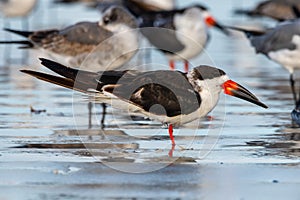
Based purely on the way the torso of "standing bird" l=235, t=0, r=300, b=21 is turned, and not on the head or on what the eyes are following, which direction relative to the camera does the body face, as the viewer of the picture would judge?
to the viewer's right

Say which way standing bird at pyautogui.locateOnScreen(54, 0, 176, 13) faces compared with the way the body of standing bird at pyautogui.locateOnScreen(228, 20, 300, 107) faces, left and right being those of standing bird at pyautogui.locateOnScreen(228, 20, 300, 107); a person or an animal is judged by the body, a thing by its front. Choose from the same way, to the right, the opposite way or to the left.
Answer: the same way

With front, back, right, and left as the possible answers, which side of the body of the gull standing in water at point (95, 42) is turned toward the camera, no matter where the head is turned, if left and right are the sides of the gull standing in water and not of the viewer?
right

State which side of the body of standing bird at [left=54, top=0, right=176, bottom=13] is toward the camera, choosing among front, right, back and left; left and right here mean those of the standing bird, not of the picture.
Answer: right

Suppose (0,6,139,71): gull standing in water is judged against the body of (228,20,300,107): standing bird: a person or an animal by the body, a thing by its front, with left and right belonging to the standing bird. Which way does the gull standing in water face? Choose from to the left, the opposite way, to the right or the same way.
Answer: the same way

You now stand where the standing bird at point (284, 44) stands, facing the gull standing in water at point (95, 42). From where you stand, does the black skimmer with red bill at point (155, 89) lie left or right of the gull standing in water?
left

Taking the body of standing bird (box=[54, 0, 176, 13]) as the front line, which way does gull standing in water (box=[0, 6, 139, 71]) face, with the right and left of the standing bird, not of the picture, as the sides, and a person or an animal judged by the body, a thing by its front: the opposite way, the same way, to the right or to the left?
the same way

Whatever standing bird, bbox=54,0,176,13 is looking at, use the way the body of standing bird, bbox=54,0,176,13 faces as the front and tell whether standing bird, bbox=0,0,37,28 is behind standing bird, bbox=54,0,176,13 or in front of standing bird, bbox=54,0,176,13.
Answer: behind

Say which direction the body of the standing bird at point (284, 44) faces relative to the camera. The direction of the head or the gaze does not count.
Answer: to the viewer's right
